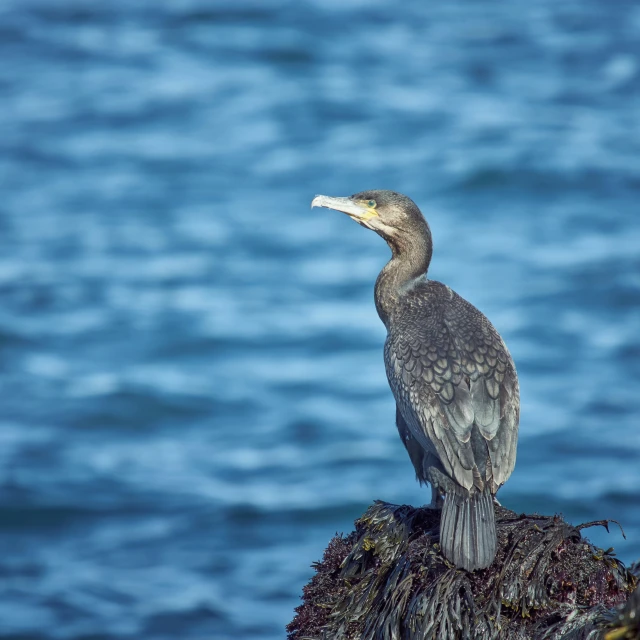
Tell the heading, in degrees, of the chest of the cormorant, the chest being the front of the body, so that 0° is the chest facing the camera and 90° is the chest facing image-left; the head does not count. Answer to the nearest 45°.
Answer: approximately 135°
